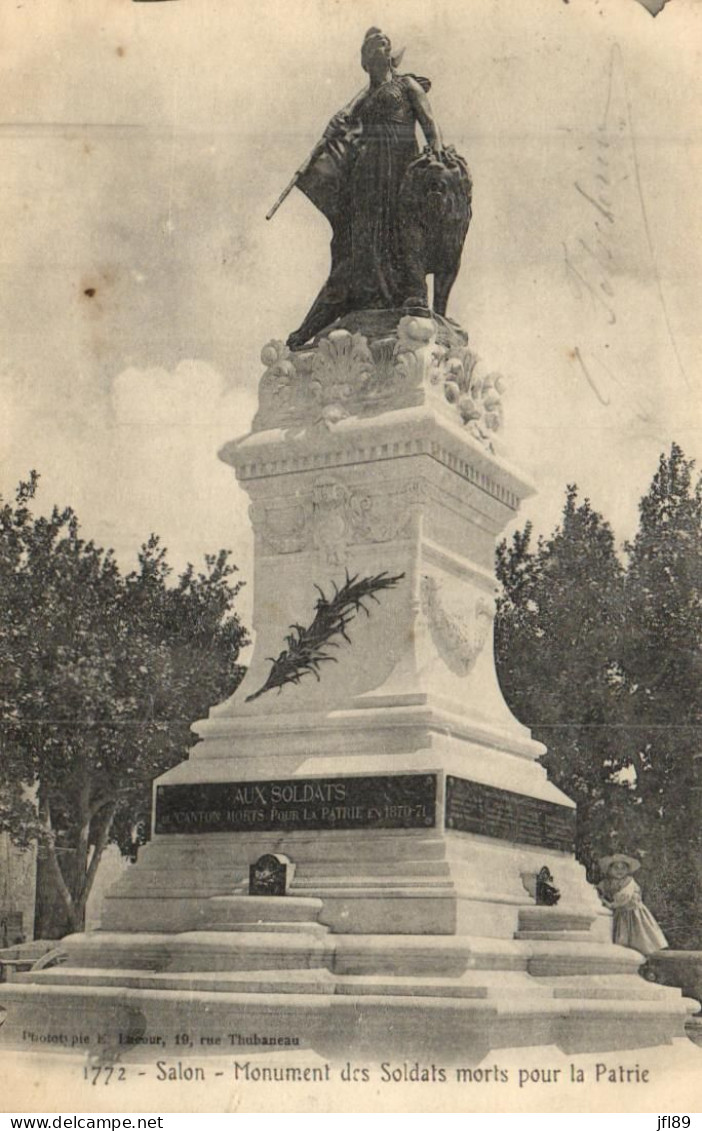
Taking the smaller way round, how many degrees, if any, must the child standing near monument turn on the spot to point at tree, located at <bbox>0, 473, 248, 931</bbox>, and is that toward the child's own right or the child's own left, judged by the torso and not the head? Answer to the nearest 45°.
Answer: approximately 90° to the child's own right

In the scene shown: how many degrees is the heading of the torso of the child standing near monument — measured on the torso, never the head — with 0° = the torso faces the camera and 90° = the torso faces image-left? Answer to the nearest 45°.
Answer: approximately 45°

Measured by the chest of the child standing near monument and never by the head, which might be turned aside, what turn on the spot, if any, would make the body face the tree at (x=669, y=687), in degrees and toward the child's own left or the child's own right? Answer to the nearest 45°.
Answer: approximately 135° to the child's own right

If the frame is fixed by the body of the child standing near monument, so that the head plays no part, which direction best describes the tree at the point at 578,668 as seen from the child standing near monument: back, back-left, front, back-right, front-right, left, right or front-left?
back-right
